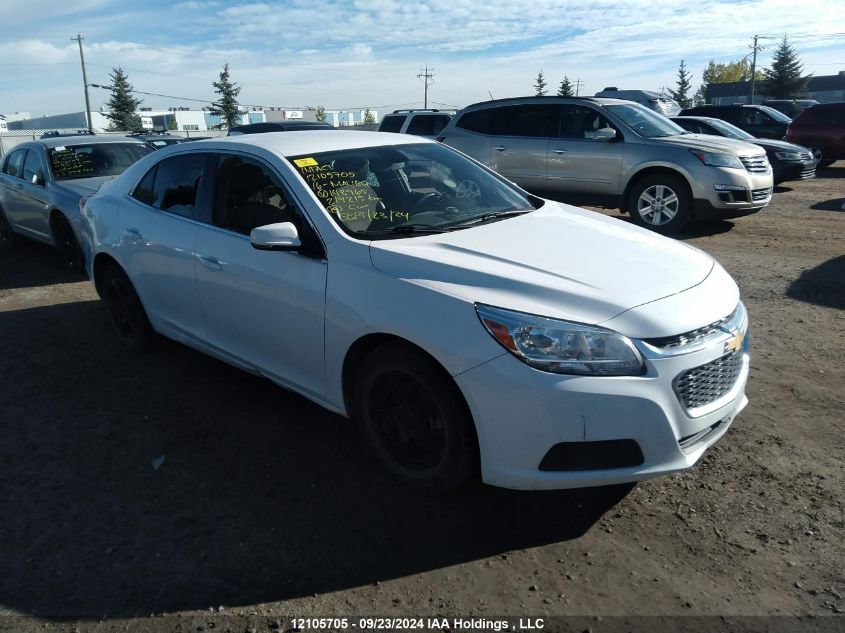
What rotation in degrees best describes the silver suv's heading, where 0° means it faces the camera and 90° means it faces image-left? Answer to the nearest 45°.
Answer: approximately 315°

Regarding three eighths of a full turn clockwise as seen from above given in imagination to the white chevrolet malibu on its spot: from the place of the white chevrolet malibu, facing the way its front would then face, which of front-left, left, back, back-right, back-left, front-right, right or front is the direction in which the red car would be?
back-right

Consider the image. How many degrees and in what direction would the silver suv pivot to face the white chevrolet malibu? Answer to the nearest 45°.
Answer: approximately 45° to its right

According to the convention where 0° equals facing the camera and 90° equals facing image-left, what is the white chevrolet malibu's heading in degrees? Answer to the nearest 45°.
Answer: approximately 315°

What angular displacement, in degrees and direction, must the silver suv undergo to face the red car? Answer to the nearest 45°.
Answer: approximately 90° to its left
